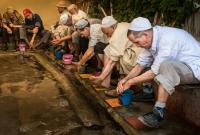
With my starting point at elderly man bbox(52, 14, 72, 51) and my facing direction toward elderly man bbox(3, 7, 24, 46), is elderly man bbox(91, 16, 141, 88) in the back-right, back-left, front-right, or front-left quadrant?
back-left

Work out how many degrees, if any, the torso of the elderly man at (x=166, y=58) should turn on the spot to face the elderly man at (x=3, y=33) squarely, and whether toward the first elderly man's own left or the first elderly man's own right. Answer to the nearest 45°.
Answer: approximately 45° to the first elderly man's own right

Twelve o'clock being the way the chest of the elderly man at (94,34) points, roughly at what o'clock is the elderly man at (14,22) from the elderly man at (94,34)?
the elderly man at (14,22) is roughly at 2 o'clock from the elderly man at (94,34).

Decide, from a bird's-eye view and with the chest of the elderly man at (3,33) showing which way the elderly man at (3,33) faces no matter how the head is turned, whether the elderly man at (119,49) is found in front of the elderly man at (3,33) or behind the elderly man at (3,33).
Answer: in front

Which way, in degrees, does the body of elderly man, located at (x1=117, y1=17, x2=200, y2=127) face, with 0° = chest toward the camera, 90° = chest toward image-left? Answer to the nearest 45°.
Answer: approximately 90°

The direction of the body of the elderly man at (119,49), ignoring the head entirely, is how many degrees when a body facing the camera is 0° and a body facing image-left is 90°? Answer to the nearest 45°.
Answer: approximately 90°

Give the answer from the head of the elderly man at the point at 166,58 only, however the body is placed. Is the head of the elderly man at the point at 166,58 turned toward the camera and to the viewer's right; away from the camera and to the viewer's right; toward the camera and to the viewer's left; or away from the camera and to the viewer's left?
toward the camera and to the viewer's left

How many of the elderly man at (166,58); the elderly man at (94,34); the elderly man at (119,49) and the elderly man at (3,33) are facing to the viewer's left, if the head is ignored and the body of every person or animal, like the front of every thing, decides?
3

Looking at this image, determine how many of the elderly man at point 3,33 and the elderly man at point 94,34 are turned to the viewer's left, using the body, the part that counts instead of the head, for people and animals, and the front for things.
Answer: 1
